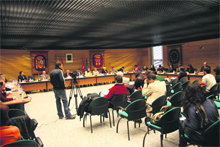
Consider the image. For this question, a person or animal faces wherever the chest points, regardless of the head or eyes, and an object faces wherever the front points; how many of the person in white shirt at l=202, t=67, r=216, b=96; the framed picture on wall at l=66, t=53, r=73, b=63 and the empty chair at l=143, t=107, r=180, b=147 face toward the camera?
1

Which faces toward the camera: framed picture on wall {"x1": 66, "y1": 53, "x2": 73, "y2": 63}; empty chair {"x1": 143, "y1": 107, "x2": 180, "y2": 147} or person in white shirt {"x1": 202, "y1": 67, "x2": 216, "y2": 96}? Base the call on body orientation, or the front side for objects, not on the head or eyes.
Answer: the framed picture on wall

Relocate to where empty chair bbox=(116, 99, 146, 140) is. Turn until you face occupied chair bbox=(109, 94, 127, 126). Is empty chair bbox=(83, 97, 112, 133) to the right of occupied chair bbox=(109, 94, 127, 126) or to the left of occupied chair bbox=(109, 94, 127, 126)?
left

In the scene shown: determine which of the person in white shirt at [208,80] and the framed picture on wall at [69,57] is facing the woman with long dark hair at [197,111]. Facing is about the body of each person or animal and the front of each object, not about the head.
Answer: the framed picture on wall

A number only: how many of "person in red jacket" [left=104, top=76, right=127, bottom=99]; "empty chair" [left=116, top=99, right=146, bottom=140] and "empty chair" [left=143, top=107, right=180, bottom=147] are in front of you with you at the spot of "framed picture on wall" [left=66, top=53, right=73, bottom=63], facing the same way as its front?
3

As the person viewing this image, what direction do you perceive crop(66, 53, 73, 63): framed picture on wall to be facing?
facing the viewer

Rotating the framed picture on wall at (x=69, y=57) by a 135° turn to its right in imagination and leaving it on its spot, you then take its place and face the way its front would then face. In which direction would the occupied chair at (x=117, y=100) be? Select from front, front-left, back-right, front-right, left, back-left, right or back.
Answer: back-left

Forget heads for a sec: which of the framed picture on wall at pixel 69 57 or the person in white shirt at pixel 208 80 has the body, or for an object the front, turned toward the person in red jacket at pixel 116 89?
the framed picture on wall

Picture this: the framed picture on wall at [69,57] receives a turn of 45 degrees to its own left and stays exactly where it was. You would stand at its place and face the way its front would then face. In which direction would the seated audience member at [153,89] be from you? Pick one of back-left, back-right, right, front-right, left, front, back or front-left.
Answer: front-right

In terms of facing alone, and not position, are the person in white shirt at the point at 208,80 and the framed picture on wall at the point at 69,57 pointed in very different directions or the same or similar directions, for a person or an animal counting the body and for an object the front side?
very different directions

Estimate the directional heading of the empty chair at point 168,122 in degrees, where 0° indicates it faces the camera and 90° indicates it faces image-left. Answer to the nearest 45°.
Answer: approximately 135°

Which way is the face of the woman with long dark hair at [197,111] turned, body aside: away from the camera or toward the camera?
away from the camera

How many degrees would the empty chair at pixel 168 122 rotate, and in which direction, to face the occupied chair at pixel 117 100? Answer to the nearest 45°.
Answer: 0° — it already faces it
